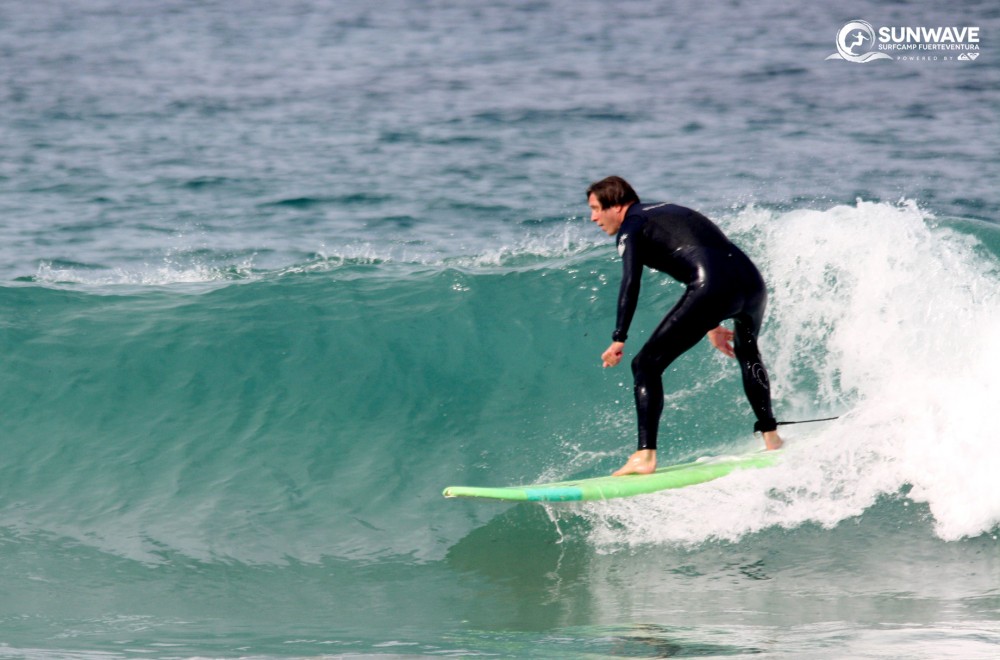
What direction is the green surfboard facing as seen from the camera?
to the viewer's left

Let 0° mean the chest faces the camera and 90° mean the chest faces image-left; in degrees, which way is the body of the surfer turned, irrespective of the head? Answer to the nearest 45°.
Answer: approximately 90°

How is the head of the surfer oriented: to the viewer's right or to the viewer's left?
to the viewer's left
